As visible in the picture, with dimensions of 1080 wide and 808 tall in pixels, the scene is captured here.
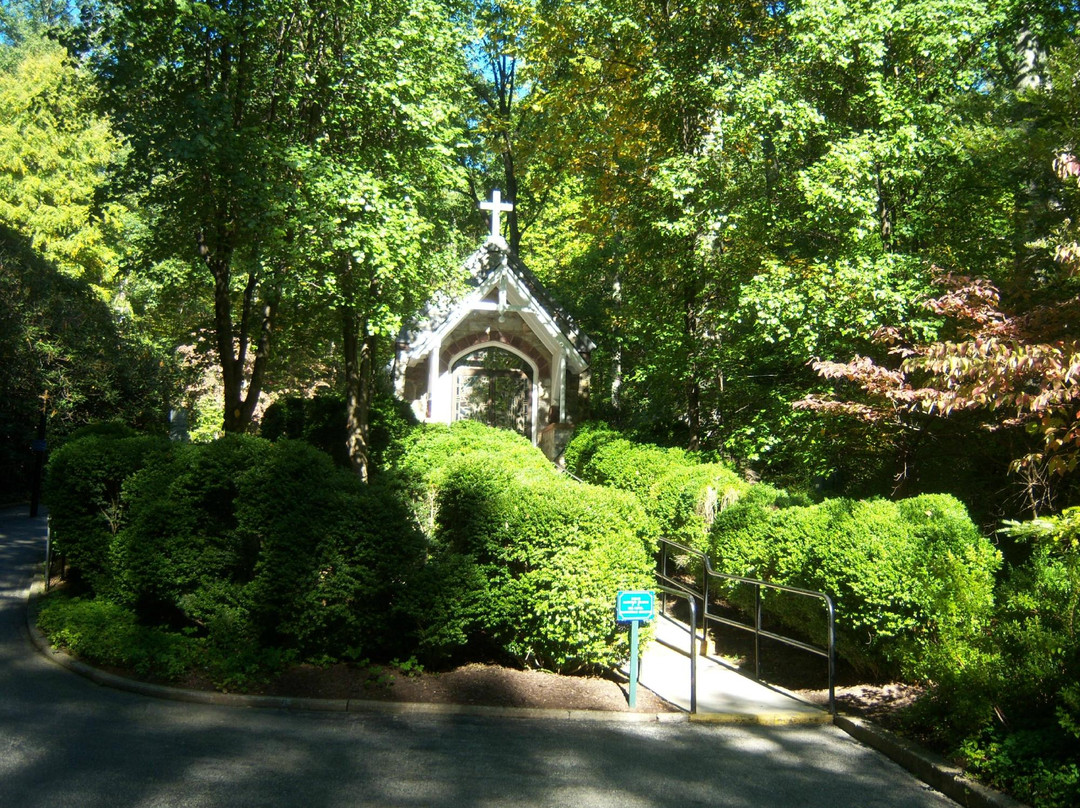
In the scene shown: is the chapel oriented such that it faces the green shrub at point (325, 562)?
yes

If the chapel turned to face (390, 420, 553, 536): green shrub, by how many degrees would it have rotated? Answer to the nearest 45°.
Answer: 0° — it already faces it

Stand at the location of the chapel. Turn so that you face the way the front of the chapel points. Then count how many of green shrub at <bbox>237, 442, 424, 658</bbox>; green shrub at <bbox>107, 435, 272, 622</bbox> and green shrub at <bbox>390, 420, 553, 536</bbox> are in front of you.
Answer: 3

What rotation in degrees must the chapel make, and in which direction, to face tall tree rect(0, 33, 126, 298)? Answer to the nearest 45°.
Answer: approximately 135° to its right

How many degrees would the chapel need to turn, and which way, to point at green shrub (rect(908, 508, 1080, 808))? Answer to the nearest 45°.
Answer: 0° — it already faces it

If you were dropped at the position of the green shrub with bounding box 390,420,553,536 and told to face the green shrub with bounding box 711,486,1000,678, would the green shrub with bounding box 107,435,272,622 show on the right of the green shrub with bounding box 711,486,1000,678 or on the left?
right

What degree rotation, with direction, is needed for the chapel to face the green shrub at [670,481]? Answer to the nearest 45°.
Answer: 0° — it already faces it

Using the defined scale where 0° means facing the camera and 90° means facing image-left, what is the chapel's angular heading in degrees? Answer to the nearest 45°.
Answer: approximately 0°

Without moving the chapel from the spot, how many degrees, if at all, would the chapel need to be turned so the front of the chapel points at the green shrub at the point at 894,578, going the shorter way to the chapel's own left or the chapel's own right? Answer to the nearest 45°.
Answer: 0° — it already faces it

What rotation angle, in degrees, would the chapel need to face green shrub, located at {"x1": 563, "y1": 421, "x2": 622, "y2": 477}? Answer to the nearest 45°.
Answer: approximately 45° to its left

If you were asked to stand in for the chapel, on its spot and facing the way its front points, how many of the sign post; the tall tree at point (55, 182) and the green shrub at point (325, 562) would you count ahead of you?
2

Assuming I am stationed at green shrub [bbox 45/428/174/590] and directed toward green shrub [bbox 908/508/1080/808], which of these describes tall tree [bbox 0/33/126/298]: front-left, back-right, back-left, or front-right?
back-left
